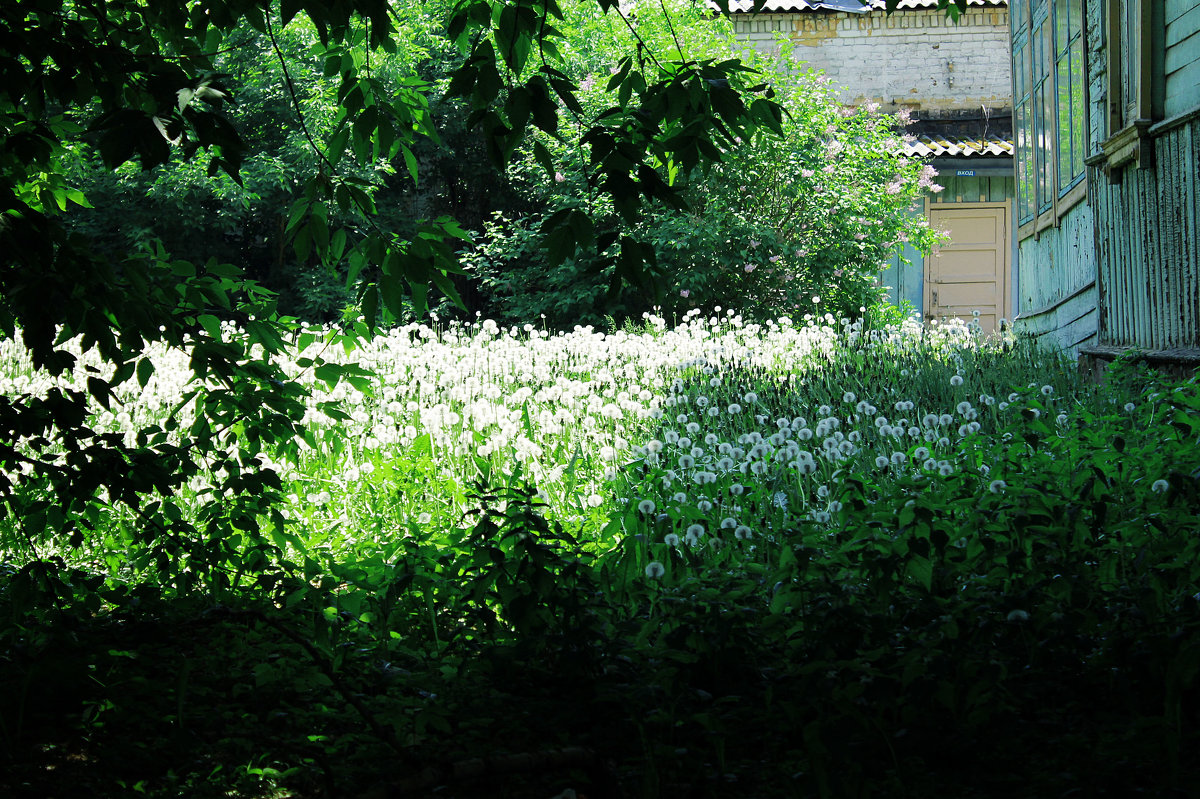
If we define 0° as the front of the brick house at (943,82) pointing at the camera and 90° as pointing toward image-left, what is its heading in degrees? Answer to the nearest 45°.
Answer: approximately 0°
